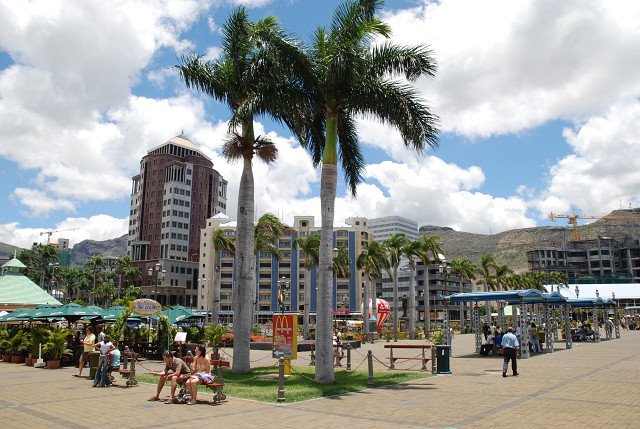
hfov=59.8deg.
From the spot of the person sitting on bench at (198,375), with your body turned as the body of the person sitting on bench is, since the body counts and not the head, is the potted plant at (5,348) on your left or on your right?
on your right

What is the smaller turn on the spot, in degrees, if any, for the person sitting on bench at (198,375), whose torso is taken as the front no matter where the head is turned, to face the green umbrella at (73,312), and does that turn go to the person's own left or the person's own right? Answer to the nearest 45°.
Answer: approximately 90° to the person's own right

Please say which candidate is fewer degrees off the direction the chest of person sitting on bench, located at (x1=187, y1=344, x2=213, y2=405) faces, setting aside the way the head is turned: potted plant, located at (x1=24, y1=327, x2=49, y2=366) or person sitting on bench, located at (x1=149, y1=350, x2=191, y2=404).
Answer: the person sitting on bench

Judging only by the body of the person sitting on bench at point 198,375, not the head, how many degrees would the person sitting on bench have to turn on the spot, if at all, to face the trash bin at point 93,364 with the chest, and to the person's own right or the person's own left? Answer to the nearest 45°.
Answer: approximately 90° to the person's own right

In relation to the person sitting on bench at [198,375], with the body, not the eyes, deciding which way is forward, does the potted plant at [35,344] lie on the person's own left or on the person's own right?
on the person's own right

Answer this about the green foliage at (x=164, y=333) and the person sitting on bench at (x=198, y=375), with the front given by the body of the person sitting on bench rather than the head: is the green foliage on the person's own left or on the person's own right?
on the person's own right

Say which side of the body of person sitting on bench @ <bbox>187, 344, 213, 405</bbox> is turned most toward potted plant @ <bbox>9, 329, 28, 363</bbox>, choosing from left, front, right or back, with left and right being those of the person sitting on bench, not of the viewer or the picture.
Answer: right

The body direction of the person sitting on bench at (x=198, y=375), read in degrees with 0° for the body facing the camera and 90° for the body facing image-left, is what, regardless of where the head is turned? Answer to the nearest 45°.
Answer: approximately 45°

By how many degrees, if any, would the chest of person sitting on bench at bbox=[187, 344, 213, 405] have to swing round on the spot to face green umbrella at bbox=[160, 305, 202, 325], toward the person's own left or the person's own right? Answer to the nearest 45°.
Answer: approximately 135° to the person's own right
